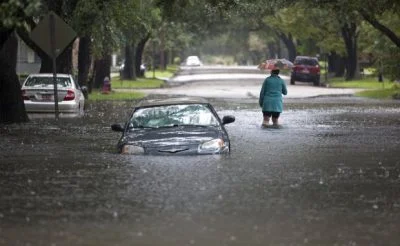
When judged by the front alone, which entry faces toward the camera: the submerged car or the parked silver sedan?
the submerged car

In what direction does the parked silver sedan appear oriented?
away from the camera

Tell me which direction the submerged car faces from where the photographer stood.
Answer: facing the viewer

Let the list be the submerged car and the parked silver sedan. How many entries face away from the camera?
1

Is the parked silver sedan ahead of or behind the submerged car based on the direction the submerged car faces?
behind

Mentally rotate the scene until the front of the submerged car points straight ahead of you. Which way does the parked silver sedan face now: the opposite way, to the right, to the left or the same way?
the opposite way

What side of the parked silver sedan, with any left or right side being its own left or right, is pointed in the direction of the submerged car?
back
